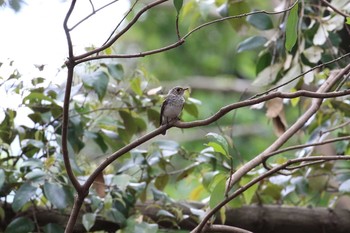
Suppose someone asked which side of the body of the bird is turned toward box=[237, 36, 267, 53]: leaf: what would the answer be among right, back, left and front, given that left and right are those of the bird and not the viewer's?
left

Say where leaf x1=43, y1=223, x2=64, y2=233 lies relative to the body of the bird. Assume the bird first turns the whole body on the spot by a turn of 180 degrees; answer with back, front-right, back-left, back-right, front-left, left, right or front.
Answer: front-left

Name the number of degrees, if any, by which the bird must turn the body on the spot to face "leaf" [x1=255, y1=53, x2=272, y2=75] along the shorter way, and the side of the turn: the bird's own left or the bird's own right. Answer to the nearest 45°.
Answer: approximately 90° to the bird's own left

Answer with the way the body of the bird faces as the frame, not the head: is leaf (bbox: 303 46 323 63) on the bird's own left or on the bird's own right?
on the bird's own left

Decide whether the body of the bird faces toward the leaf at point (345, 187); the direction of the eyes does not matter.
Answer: no

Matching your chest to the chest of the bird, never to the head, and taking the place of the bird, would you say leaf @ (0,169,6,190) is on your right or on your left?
on your right

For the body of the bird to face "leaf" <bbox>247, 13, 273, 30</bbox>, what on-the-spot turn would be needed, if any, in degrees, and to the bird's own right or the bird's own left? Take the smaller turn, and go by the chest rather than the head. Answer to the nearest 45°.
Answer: approximately 90° to the bird's own left

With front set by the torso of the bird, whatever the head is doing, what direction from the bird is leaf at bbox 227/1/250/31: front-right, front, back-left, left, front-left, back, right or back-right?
left

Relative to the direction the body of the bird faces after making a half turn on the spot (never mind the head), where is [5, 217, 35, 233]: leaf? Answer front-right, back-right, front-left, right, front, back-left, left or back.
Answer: front-left
